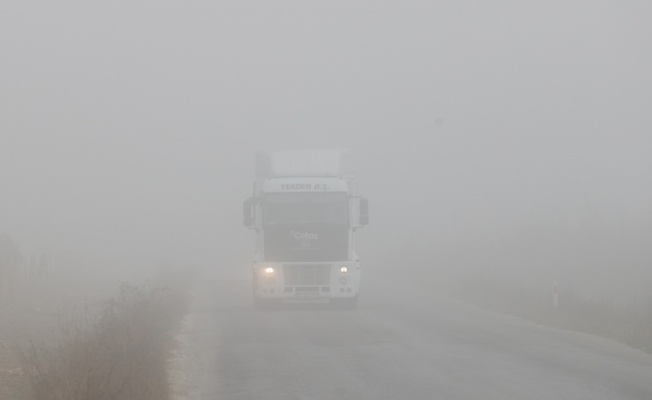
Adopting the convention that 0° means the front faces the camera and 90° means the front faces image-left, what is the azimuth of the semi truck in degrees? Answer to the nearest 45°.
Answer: approximately 0°

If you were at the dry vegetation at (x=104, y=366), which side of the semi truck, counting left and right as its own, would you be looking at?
front
